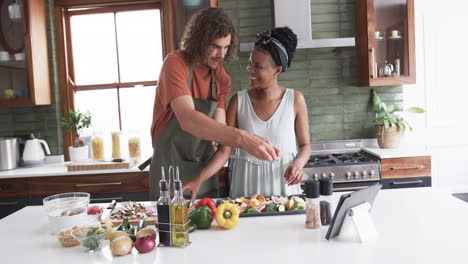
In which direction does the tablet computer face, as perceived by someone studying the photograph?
facing away from the viewer and to the left of the viewer

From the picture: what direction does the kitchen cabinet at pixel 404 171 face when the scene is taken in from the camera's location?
facing the viewer

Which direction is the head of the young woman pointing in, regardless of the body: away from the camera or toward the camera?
toward the camera

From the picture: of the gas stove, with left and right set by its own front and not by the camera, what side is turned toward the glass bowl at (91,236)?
front

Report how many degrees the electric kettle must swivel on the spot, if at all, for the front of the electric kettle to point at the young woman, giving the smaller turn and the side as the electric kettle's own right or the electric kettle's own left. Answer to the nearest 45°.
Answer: approximately 135° to the electric kettle's own left

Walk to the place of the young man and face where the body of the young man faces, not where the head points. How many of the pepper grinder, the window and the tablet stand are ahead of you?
2

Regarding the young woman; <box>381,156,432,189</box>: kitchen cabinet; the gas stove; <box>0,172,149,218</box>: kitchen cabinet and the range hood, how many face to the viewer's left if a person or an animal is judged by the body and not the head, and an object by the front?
0

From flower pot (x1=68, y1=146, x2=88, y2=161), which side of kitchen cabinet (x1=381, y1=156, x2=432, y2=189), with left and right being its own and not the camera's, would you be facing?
right

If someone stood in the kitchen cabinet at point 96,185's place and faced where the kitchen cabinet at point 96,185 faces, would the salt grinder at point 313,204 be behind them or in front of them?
in front

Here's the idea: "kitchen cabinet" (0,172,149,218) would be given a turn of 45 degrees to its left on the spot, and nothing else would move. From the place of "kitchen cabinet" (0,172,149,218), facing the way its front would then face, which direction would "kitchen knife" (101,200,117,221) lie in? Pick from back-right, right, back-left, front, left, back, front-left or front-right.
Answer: front-right

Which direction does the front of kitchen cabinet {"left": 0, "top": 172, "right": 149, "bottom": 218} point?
toward the camera

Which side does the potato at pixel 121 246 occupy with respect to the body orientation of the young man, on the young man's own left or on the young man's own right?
on the young man's own right

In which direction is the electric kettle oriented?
to the viewer's left

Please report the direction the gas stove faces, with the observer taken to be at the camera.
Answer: facing the viewer

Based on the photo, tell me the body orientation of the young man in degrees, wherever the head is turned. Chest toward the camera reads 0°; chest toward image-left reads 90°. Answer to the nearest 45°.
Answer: approximately 315°

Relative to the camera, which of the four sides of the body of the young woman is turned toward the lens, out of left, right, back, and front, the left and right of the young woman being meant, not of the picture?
front

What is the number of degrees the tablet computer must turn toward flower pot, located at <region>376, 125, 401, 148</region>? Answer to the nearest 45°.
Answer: approximately 45° to its right

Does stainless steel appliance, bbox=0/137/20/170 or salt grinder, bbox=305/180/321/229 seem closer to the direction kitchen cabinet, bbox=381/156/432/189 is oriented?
the salt grinder

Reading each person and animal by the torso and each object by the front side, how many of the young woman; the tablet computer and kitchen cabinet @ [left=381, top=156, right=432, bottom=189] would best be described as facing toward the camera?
2

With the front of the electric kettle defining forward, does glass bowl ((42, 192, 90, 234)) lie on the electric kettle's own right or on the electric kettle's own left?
on the electric kettle's own left

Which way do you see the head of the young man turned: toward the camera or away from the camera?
toward the camera

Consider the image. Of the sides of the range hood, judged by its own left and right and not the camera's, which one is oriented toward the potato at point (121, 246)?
front
